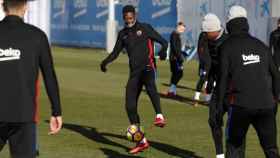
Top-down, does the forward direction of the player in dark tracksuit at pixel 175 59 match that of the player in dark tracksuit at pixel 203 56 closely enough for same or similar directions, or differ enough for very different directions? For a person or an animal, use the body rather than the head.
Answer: very different directions

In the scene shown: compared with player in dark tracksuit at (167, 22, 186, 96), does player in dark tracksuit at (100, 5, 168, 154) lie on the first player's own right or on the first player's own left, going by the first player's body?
on the first player's own right

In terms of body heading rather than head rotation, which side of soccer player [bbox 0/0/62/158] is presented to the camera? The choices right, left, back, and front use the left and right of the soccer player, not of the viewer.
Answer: back

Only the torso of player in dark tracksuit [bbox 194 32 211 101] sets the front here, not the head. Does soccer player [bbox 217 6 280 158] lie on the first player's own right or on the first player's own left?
on the first player's own left

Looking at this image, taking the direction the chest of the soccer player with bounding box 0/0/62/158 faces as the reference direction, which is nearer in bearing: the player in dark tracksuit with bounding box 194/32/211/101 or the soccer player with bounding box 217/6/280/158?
the player in dark tracksuit

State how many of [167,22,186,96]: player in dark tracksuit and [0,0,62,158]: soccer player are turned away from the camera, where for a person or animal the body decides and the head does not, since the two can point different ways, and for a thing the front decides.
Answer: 1

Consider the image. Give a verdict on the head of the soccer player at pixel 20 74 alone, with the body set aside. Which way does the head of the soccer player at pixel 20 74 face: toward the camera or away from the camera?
away from the camera
